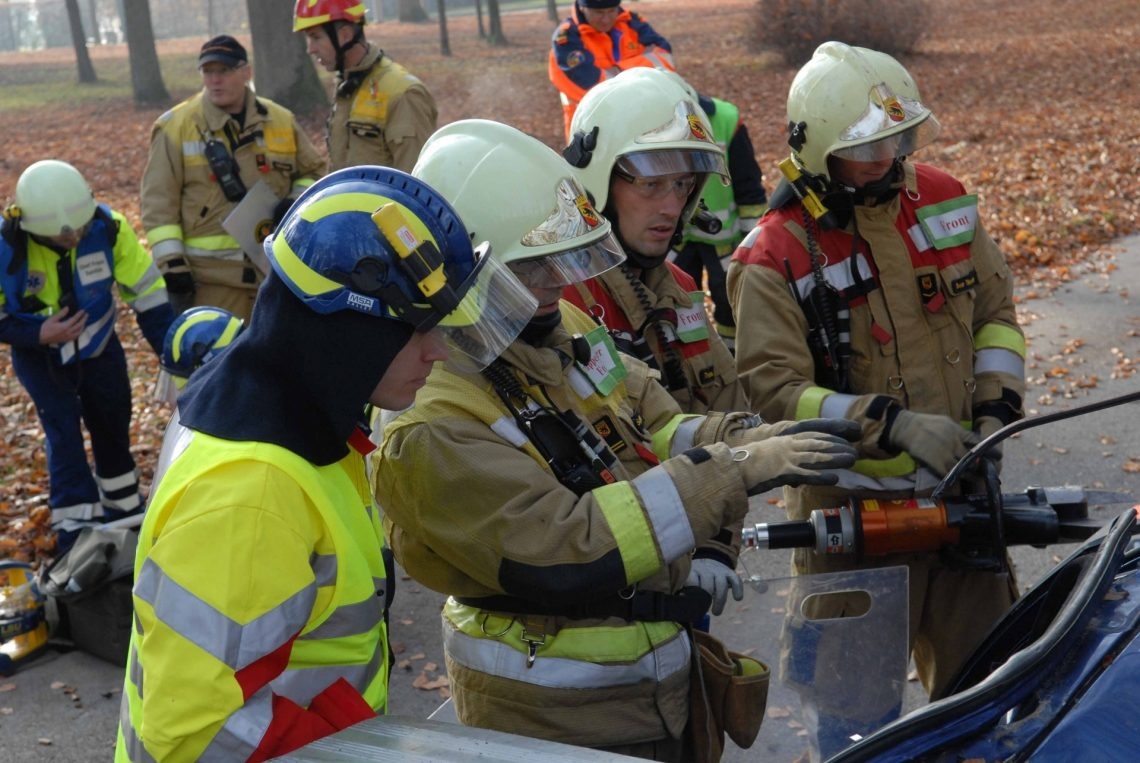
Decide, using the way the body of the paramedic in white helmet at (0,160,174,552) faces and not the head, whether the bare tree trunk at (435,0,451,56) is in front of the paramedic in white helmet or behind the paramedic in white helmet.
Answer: behind

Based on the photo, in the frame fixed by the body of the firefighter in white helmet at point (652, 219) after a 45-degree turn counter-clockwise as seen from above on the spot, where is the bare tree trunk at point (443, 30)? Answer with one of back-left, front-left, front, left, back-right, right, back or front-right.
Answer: left

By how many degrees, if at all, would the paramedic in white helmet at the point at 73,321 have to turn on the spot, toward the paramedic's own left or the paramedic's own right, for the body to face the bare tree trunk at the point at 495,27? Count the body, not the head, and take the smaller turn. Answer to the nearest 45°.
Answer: approximately 135° to the paramedic's own left

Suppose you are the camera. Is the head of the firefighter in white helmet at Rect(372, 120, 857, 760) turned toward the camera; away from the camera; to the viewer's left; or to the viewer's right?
to the viewer's right

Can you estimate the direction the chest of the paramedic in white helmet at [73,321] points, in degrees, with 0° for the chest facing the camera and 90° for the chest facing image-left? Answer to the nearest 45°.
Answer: approximately 0°

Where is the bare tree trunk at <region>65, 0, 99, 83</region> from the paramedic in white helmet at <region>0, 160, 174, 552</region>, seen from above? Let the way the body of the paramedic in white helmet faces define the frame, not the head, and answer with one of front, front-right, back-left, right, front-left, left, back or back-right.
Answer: back

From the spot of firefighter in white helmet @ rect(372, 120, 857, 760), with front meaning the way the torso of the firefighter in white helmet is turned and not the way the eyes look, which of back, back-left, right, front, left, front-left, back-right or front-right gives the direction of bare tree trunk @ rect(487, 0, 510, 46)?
back-left

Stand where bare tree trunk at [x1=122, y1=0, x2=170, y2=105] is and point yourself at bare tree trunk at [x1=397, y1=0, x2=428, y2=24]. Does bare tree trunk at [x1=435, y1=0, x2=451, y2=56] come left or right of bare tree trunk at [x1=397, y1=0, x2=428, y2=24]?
right
